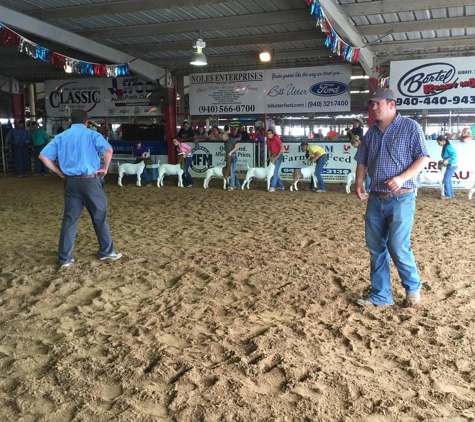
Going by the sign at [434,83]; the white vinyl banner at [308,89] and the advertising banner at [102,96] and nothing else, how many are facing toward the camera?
3

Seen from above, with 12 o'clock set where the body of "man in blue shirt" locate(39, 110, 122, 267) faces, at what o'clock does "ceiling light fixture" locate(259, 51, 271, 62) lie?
The ceiling light fixture is roughly at 1 o'clock from the man in blue shirt.

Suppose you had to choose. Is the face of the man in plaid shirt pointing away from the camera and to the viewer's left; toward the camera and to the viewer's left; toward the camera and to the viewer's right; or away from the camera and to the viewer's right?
toward the camera and to the viewer's left

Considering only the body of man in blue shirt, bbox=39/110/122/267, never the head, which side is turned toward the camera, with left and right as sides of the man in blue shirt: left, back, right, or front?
back
